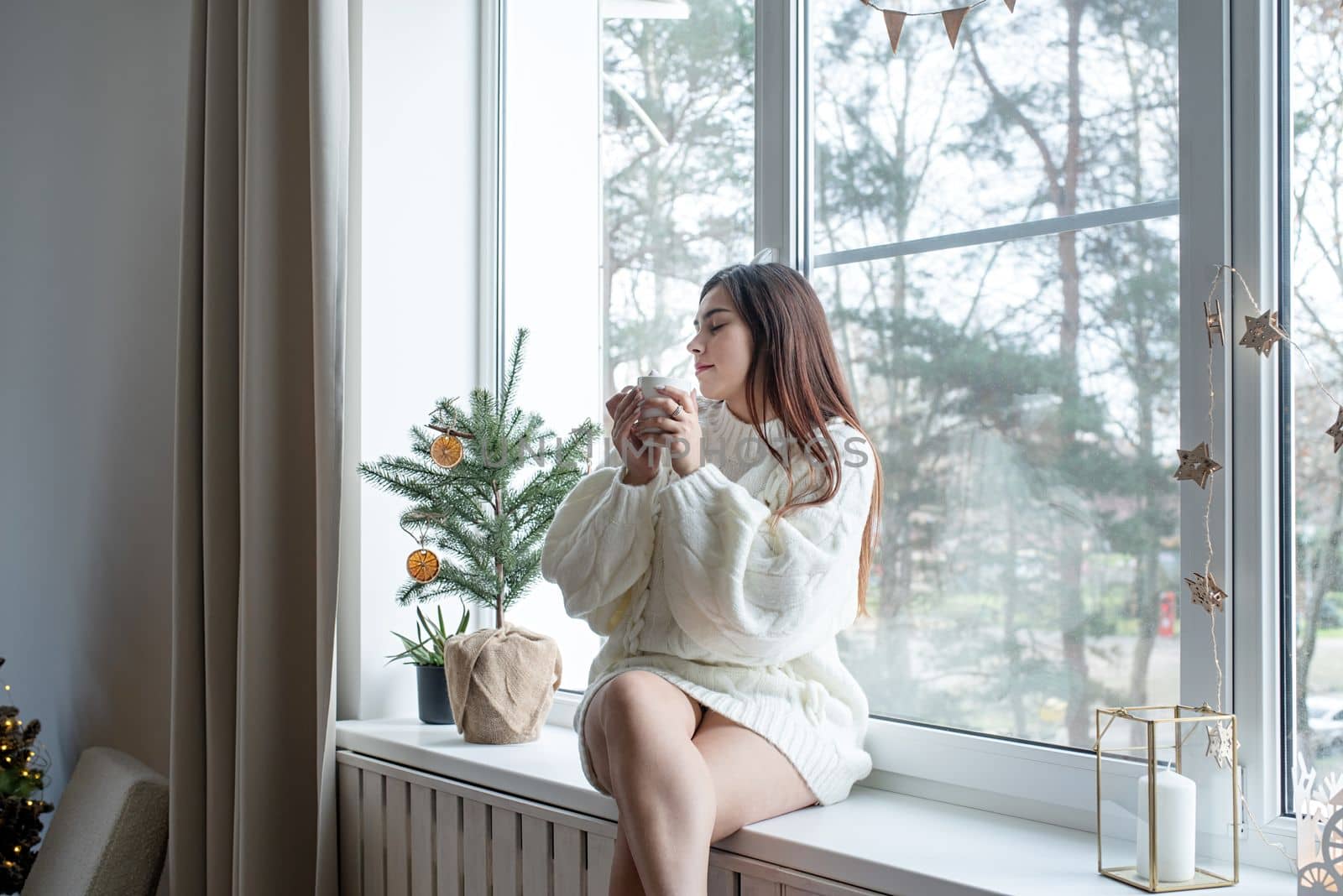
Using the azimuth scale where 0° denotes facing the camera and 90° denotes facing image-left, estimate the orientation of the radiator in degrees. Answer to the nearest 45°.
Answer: approximately 45°

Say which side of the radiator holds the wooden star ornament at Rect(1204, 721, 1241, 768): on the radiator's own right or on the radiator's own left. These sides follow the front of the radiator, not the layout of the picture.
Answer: on the radiator's own left

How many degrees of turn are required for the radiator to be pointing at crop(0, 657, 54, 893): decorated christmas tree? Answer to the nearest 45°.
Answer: approximately 90° to its right
